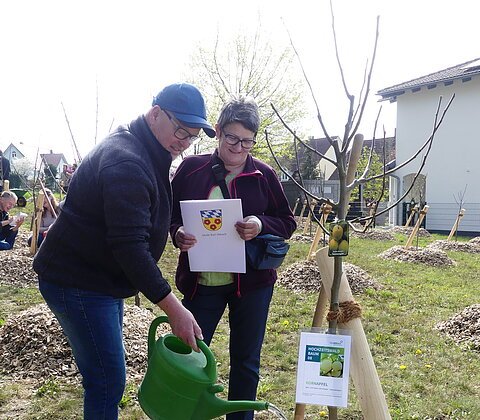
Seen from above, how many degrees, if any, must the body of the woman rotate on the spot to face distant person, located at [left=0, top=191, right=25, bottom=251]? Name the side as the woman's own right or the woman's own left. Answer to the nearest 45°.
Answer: approximately 135° to the woman's own right

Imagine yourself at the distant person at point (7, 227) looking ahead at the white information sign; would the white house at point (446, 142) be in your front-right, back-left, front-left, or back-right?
back-left

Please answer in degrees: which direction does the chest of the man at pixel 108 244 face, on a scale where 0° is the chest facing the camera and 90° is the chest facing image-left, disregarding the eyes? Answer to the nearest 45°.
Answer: approximately 270°

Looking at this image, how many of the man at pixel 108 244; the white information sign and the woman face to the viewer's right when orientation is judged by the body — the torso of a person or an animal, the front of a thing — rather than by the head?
1

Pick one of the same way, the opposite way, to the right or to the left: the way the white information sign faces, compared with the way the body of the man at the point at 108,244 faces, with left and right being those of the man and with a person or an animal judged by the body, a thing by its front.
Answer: to the right

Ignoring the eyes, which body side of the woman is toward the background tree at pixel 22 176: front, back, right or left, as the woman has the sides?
back

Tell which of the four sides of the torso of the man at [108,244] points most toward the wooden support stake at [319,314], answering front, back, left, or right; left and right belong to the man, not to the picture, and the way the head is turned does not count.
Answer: front

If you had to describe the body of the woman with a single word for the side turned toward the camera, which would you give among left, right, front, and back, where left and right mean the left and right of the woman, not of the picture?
front

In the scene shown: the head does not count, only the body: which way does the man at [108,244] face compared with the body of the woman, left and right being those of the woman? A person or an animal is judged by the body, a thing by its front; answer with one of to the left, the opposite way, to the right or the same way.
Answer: to the left

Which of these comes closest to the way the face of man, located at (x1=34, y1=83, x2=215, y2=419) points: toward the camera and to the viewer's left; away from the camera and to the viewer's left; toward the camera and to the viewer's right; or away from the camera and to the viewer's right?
toward the camera and to the viewer's right

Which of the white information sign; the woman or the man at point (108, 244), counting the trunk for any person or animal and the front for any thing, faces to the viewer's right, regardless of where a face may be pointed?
the man

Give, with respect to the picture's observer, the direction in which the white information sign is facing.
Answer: facing the viewer

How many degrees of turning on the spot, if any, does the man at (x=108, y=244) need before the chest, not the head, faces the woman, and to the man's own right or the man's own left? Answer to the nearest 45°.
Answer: approximately 45° to the man's own left

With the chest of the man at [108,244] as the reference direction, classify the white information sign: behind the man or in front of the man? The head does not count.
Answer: in front
